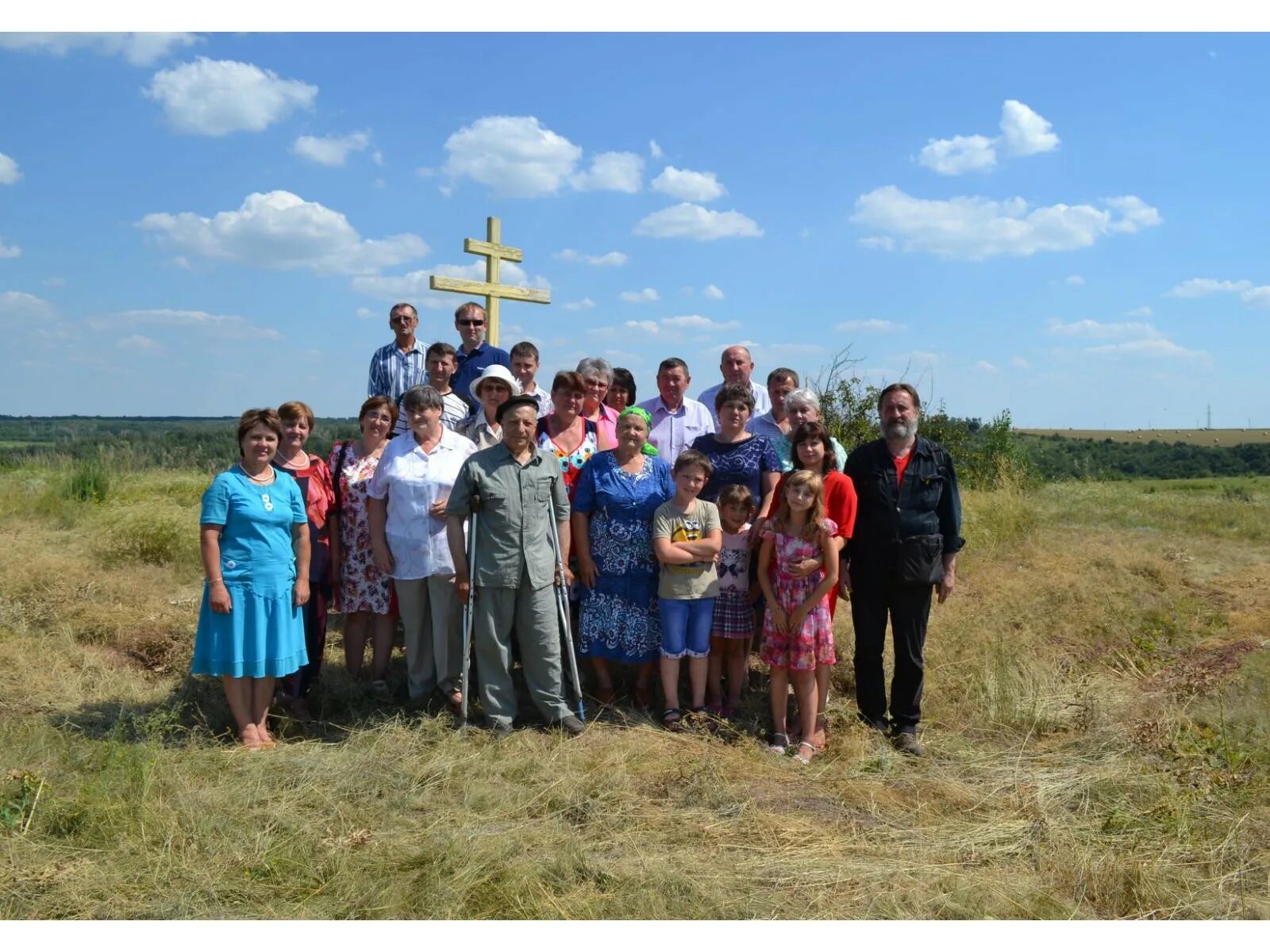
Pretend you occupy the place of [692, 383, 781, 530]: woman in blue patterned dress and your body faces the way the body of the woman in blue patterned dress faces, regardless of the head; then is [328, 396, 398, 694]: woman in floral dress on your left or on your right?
on your right

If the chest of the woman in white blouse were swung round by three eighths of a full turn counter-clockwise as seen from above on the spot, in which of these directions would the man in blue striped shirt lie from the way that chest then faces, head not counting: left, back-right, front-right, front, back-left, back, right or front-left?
front-left

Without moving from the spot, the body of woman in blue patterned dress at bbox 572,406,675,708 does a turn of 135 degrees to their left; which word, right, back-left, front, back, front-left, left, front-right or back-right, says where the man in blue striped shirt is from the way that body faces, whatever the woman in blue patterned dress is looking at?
left

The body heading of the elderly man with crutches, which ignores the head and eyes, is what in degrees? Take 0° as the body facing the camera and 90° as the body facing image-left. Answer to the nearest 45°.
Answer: approximately 0°

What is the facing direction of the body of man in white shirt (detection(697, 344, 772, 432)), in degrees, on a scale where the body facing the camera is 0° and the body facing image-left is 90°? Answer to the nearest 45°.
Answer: approximately 0°
